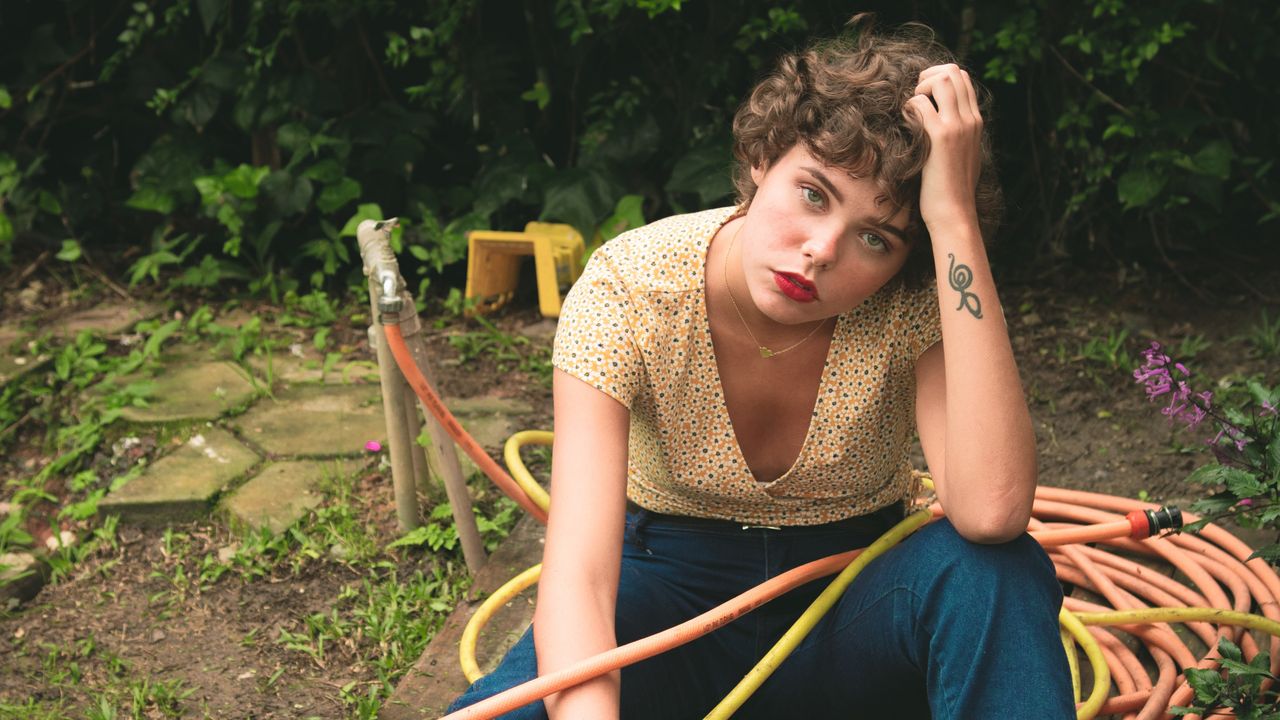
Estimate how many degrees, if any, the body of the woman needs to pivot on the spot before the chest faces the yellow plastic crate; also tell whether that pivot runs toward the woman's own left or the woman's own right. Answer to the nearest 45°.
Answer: approximately 180°

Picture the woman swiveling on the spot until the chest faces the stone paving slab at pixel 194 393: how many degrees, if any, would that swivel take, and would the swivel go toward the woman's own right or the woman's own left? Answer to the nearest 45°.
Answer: approximately 135° to the woman's own right

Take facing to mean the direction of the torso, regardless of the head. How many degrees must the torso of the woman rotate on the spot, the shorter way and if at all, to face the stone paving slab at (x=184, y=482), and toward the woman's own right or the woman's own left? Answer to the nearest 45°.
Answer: approximately 135° to the woman's own right

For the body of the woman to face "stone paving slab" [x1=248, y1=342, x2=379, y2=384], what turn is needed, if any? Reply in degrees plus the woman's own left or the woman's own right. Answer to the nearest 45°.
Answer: approximately 135° to the woman's own right

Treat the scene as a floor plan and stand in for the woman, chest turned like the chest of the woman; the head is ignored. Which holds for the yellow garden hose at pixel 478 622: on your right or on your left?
on your right

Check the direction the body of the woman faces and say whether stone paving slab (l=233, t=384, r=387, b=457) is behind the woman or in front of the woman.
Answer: behind

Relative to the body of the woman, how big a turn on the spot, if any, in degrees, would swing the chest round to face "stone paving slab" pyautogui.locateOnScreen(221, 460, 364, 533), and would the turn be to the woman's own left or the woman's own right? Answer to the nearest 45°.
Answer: approximately 135° to the woman's own right

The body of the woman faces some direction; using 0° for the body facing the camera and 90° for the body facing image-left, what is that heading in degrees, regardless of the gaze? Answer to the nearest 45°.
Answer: approximately 0°
